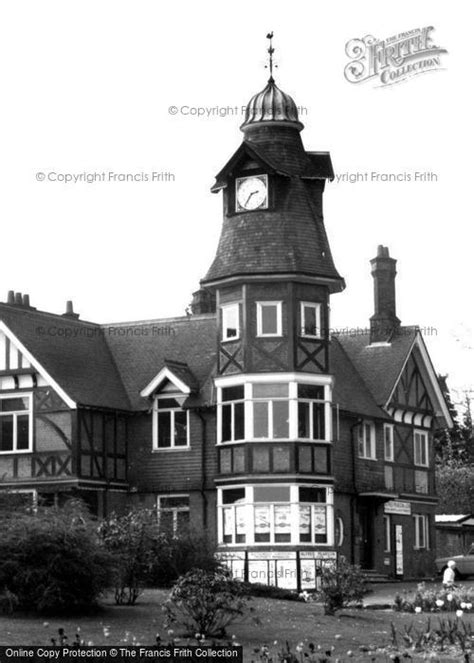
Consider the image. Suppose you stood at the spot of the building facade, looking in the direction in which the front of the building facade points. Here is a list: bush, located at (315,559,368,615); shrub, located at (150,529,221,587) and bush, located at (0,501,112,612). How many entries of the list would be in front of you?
3

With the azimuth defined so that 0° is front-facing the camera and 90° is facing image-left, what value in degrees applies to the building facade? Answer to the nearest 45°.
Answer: approximately 0°

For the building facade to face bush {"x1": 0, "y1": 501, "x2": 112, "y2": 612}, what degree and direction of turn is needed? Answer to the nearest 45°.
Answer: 0° — it already faces it

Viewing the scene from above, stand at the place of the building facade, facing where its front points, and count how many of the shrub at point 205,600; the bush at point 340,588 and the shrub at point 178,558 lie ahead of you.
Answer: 3

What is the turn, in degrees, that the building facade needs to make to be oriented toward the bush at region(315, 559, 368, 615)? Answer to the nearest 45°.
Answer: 0° — it already faces it

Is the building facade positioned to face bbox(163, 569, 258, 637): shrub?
yes
